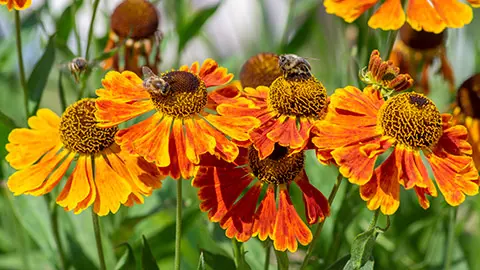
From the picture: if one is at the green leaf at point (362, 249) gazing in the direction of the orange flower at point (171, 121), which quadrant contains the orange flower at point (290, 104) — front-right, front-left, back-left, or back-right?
front-right

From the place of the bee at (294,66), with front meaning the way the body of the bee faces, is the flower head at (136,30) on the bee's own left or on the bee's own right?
on the bee's own right

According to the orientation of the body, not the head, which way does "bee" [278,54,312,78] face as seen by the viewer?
to the viewer's left

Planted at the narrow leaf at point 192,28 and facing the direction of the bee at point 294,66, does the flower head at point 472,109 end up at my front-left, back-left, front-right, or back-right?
front-left

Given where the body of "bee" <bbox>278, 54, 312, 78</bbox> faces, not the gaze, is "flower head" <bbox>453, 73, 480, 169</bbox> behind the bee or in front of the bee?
behind

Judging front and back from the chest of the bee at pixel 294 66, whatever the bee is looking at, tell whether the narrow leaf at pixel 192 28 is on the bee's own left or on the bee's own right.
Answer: on the bee's own right

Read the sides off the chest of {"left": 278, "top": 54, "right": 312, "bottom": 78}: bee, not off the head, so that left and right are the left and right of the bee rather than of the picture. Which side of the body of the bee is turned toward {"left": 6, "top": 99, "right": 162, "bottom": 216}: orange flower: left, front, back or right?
front

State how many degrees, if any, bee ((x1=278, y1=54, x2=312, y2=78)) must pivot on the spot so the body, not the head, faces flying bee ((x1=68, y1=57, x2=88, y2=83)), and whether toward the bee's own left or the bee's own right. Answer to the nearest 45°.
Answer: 0° — it already faces it
